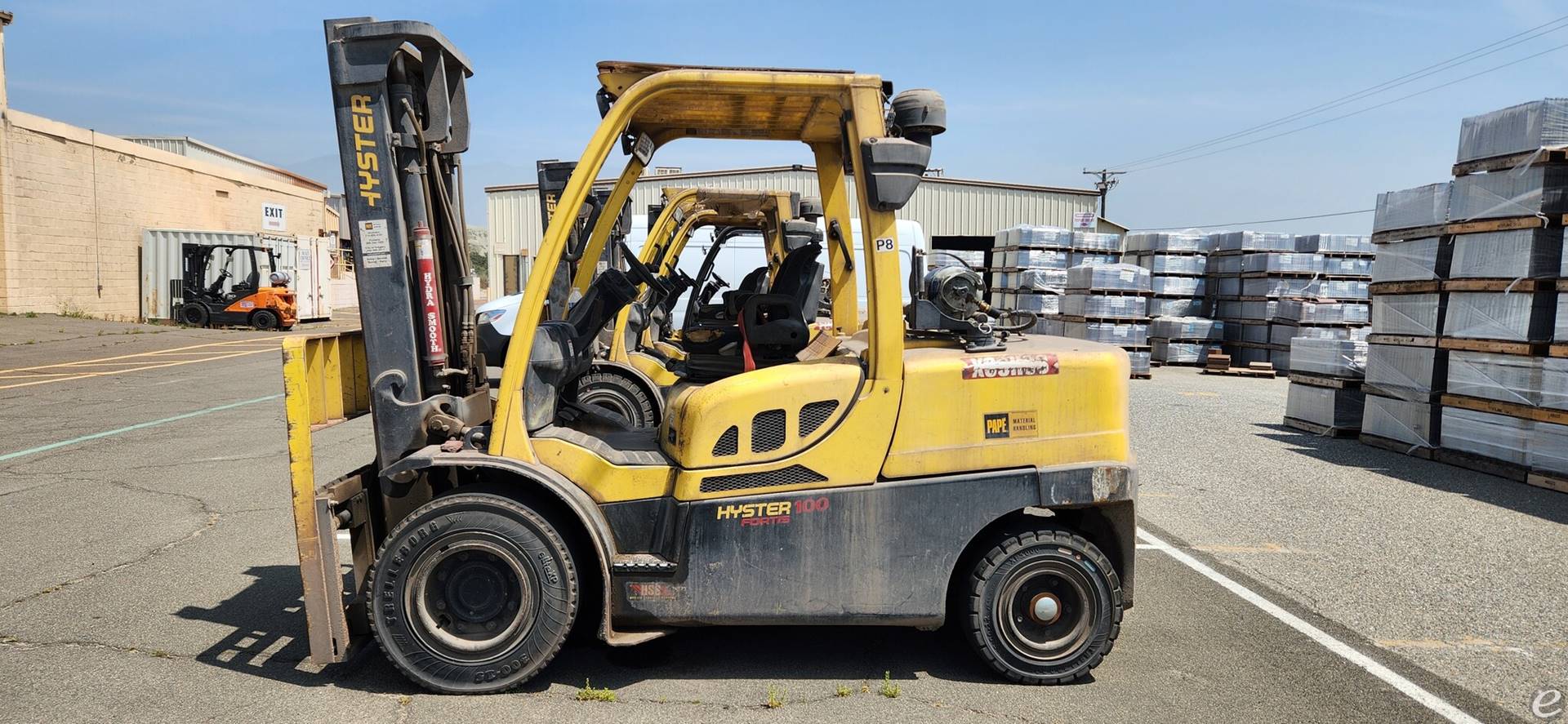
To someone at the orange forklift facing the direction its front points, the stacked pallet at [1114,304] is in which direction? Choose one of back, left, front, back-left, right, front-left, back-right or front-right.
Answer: back-left

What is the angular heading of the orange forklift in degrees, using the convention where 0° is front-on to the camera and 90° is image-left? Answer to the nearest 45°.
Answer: approximately 90°

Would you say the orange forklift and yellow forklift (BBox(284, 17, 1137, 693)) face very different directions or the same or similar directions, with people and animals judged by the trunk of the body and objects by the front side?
same or similar directions

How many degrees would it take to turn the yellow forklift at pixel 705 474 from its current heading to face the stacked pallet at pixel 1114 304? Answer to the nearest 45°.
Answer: approximately 135° to its right

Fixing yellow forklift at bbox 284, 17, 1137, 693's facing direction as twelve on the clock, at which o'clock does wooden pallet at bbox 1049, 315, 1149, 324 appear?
The wooden pallet is roughly at 4 o'clock from the yellow forklift.

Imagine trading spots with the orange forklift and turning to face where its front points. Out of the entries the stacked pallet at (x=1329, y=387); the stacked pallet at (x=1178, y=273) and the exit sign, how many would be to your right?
1

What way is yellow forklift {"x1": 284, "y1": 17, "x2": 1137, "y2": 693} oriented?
to the viewer's left

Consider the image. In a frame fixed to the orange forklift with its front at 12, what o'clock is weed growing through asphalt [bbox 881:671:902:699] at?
The weed growing through asphalt is roughly at 9 o'clock from the orange forklift.

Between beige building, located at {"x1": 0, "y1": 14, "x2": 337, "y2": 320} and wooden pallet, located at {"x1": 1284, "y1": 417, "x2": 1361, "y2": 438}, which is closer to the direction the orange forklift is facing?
the beige building

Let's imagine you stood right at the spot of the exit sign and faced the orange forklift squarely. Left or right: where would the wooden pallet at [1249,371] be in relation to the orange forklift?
left

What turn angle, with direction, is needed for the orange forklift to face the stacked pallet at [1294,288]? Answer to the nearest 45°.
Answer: approximately 135° to its left

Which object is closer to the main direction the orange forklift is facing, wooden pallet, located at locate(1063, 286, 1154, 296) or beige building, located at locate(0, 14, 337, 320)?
the beige building

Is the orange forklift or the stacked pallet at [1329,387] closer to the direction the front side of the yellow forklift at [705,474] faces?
the orange forklift

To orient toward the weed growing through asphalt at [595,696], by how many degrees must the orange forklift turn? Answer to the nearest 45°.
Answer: approximately 90° to its left
